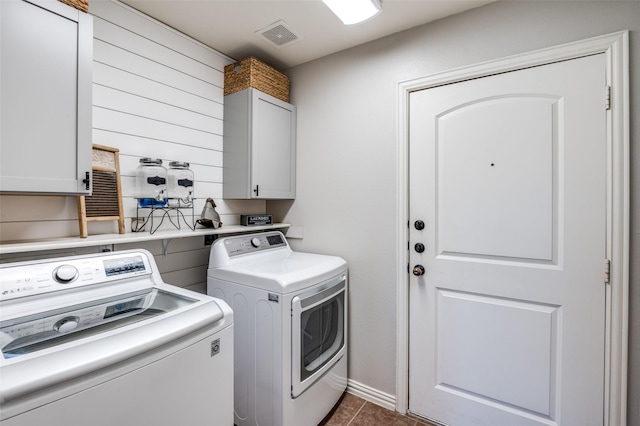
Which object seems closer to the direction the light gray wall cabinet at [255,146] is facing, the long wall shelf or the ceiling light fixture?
the ceiling light fixture

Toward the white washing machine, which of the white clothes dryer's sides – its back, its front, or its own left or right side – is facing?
right

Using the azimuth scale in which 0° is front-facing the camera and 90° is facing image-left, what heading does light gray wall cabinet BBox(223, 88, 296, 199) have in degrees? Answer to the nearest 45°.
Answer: approximately 315°
